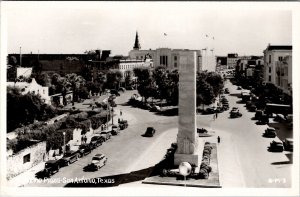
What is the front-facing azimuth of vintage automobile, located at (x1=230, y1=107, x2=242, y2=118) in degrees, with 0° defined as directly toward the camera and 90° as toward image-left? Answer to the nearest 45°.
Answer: approximately 315°
